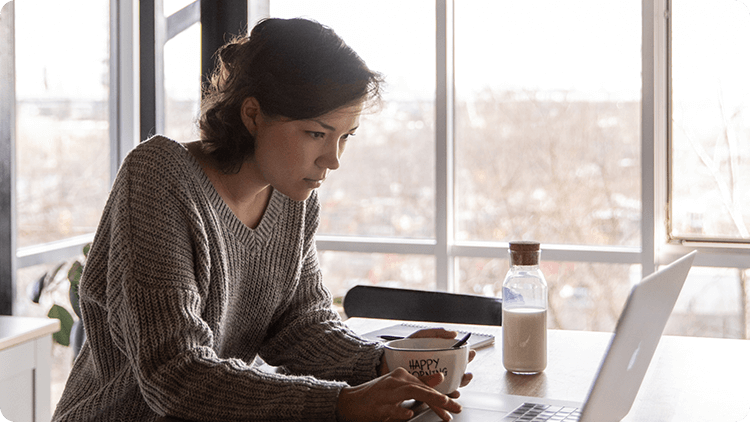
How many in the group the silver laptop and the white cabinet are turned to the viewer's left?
1

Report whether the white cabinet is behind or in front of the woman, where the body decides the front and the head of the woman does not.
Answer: behind

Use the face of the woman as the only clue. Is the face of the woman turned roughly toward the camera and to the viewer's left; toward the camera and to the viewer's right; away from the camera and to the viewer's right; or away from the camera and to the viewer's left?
toward the camera and to the viewer's right

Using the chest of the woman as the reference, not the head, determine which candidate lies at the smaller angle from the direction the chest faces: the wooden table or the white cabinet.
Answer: the wooden table

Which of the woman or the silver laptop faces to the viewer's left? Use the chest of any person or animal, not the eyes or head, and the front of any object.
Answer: the silver laptop

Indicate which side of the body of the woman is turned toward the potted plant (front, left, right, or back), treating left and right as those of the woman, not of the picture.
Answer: back

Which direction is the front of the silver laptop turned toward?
to the viewer's left

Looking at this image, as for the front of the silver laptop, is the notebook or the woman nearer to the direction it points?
the woman
